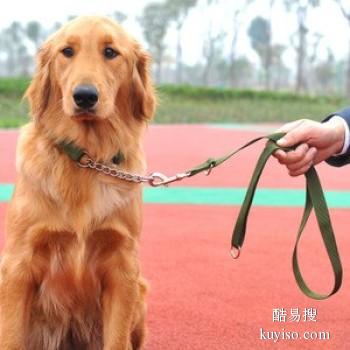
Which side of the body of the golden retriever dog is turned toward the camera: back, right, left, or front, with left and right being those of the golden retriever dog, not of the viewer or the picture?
front
